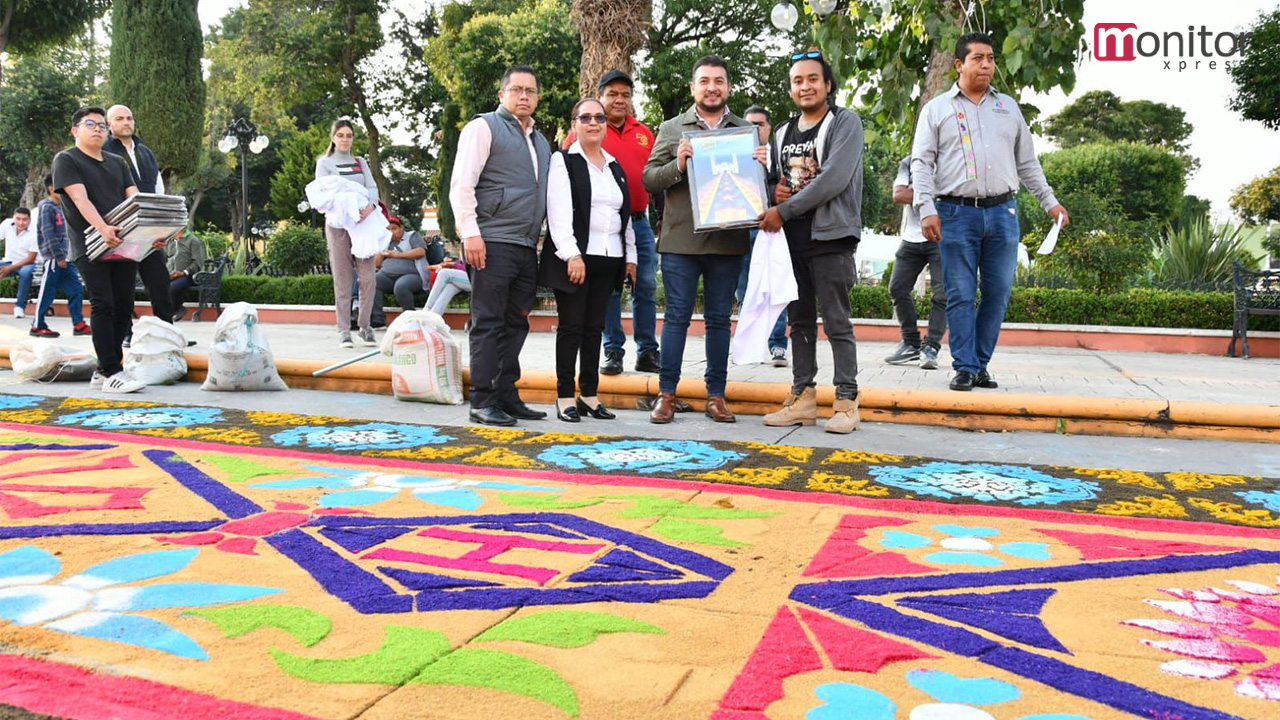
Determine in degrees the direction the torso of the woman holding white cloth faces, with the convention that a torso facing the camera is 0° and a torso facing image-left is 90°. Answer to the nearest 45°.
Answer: approximately 0°

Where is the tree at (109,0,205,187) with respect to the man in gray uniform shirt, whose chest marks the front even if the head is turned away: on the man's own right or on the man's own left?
on the man's own right

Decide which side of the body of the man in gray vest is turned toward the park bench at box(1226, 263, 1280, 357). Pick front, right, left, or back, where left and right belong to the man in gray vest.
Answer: left

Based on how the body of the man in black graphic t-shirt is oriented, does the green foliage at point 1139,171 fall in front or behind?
behind

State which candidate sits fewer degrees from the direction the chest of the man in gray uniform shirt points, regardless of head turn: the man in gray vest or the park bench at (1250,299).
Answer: the man in gray vest

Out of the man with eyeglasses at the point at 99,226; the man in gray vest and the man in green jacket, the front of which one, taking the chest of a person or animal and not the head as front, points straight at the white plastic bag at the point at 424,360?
the man with eyeglasses

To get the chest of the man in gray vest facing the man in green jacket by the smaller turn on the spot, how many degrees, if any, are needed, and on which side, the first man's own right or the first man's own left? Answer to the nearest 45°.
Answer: approximately 45° to the first man's own left

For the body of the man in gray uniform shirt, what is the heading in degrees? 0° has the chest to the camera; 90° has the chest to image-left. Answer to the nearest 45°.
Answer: approximately 0°

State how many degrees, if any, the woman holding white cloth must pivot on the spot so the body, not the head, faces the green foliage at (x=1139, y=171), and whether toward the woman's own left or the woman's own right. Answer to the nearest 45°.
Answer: approximately 135° to the woman's own left

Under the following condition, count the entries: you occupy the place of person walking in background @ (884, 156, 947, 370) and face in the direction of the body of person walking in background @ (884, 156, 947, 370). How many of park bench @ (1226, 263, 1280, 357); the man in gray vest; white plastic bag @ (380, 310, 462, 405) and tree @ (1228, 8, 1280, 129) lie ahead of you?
2
